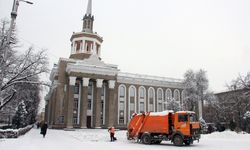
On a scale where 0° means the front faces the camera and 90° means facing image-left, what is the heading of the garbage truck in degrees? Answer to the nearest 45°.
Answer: approximately 315°
